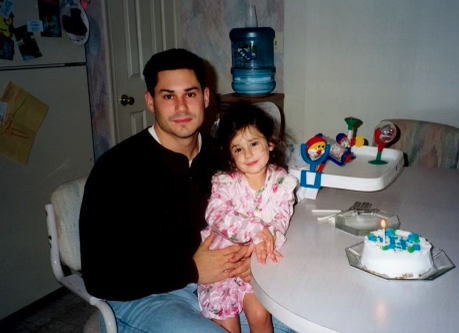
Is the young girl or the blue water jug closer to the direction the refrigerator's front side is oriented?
the young girl

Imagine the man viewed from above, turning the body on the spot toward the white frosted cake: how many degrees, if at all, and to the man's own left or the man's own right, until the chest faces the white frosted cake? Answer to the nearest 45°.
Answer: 0° — they already face it

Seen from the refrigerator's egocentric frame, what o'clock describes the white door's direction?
The white door is roughly at 9 o'clock from the refrigerator.

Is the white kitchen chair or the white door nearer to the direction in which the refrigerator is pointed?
the white kitchen chair

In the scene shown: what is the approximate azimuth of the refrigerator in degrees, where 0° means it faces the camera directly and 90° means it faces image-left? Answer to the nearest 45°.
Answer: approximately 315°

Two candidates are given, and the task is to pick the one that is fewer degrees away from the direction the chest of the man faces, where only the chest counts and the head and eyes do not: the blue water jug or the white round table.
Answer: the white round table

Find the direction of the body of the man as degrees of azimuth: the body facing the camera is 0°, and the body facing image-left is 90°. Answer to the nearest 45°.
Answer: approximately 315°

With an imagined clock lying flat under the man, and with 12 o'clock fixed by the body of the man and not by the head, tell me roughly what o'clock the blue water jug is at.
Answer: The blue water jug is roughly at 8 o'clock from the man.
